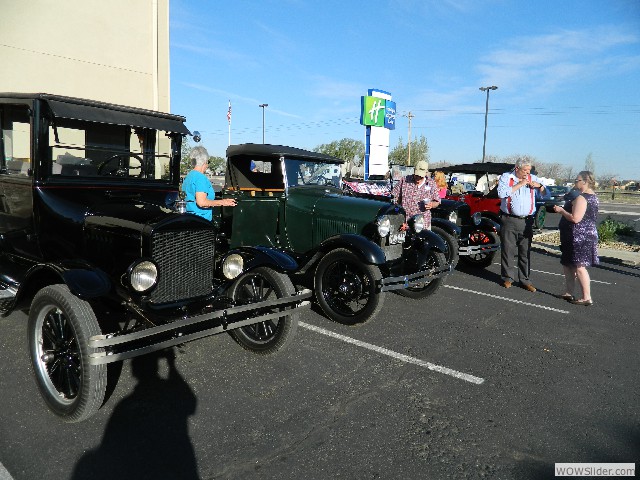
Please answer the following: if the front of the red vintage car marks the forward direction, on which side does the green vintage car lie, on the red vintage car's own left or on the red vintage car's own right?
on the red vintage car's own right

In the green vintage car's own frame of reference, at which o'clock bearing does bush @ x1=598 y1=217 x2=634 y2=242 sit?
The bush is roughly at 9 o'clock from the green vintage car.

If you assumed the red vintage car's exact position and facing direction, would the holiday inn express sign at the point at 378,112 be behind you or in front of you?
behind

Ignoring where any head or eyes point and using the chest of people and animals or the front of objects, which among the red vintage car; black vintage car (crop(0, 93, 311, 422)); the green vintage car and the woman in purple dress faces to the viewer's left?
the woman in purple dress

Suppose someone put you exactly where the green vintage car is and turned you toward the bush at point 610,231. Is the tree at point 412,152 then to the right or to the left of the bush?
left

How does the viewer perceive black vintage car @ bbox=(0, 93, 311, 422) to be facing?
facing the viewer and to the right of the viewer

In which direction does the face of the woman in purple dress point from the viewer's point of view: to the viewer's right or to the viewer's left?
to the viewer's left

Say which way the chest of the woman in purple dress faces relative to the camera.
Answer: to the viewer's left
